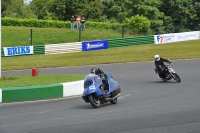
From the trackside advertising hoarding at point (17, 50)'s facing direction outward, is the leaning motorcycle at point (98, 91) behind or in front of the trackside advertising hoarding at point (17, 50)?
in front

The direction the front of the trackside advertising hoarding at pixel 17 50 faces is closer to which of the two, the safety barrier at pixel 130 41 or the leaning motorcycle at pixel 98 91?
the leaning motorcycle

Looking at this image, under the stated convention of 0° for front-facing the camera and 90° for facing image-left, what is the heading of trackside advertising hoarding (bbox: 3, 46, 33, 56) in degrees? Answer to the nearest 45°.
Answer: approximately 0°

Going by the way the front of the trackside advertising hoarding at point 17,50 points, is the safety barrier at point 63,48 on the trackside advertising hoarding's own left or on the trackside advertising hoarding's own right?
on the trackside advertising hoarding's own left

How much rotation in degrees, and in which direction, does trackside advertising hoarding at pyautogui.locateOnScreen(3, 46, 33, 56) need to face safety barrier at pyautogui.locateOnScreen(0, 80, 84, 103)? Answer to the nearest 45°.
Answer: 0° — it already faces it

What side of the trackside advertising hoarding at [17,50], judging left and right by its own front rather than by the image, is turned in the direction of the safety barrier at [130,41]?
left

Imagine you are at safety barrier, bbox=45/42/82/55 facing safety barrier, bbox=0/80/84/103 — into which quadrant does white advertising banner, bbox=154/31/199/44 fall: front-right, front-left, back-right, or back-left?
back-left

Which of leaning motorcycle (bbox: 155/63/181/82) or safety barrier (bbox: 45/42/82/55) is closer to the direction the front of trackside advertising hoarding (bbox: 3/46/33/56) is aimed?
the leaning motorcycle
